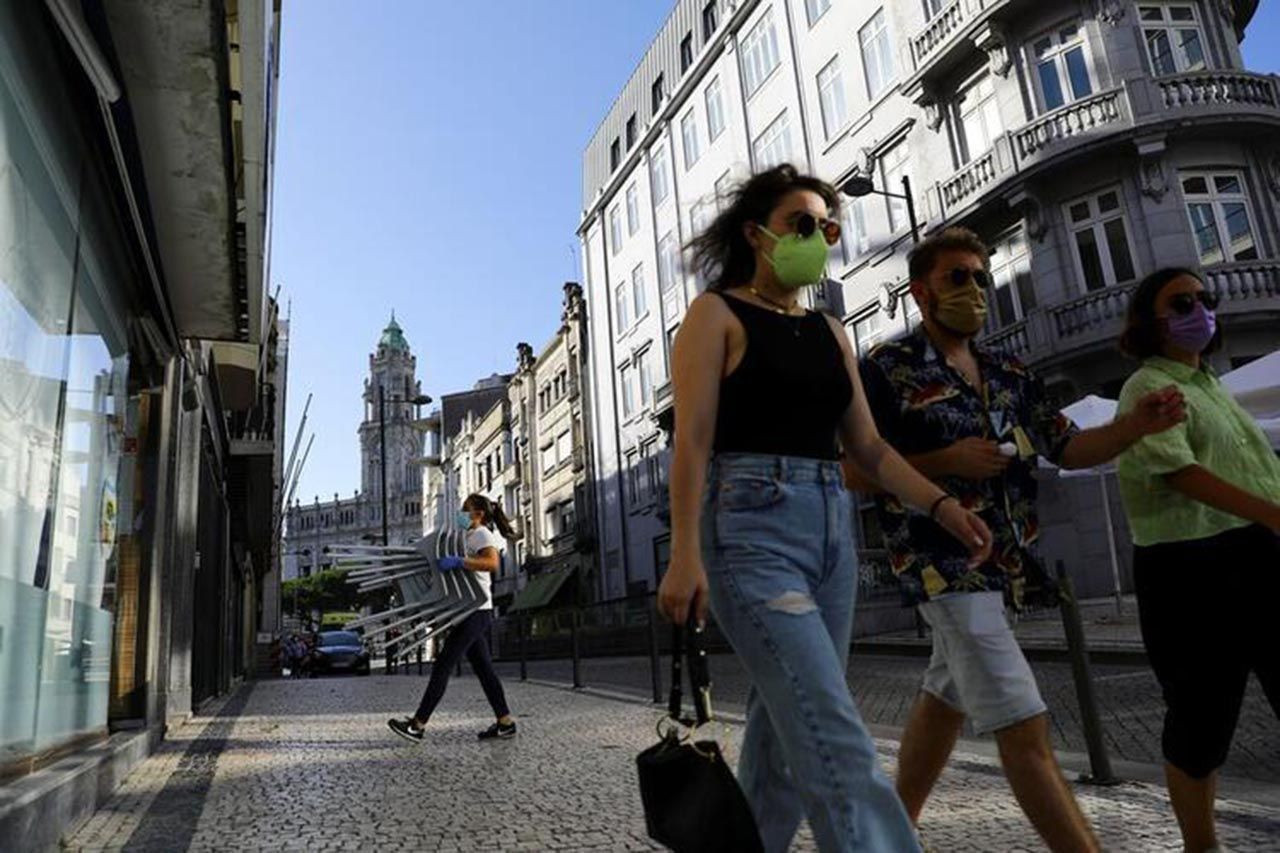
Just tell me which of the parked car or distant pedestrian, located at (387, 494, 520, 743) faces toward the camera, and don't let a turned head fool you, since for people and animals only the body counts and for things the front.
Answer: the parked car

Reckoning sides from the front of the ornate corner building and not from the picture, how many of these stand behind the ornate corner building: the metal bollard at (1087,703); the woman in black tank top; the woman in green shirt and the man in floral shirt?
0

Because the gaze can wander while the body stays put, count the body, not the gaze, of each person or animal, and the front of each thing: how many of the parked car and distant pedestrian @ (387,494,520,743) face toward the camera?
1

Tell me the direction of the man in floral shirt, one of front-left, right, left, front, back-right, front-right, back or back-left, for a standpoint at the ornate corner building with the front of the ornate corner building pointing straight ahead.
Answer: front-left

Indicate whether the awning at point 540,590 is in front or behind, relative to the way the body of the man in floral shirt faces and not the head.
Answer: behind

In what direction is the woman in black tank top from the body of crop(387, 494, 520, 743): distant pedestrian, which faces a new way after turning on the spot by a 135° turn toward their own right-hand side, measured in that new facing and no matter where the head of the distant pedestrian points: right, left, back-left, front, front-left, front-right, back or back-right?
back-right

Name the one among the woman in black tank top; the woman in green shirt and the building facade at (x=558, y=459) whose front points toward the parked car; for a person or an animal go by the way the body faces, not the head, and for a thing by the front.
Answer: the building facade

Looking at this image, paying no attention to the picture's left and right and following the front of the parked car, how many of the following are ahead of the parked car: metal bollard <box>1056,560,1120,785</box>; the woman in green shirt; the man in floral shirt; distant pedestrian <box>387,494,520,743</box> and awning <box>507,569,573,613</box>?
4

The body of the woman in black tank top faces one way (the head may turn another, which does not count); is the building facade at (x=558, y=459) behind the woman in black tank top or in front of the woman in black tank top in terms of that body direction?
behind

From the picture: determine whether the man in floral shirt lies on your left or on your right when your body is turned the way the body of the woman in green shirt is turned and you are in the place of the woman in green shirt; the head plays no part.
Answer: on your right

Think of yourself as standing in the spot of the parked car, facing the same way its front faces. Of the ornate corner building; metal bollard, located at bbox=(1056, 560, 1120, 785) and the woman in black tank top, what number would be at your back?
0

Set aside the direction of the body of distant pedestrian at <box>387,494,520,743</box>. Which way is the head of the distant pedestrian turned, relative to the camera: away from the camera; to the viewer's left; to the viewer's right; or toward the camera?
to the viewer's left

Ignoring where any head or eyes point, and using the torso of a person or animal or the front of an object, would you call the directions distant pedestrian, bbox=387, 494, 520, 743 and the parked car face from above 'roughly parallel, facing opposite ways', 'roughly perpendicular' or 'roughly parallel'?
roughly perpendicular

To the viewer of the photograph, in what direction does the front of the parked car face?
facing the viewer

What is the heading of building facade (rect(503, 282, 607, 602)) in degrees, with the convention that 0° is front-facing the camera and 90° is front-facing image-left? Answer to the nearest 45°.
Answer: approximately 45°

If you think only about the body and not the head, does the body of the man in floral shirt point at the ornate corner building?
no

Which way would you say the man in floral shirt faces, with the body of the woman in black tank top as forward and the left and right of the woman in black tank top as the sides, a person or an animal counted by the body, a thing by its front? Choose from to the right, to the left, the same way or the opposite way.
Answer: the same way
